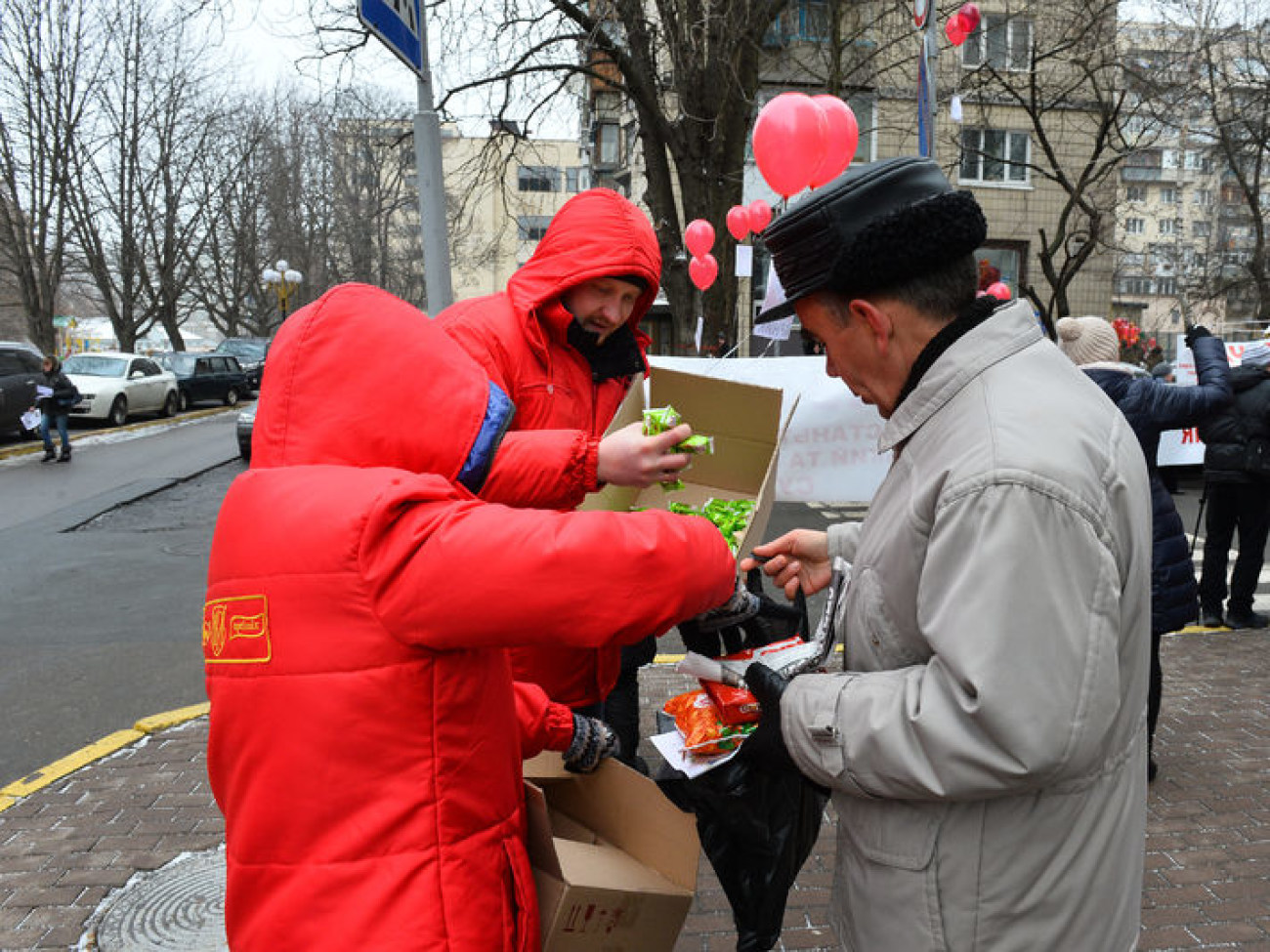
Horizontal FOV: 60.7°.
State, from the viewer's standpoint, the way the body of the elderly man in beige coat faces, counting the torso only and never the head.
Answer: to the viewer's left

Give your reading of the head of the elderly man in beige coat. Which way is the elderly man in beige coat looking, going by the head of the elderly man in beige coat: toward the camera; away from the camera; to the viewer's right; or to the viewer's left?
to the viewer's left

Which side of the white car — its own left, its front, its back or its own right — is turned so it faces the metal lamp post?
back

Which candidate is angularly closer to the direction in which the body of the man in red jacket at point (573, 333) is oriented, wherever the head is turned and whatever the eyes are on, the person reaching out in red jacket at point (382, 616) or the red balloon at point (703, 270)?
the person reaching out in red jacket

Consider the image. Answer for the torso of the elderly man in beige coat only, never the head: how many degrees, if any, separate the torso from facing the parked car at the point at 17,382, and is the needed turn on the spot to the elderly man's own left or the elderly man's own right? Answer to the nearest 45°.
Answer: approximately 45° to the elderly man's own right

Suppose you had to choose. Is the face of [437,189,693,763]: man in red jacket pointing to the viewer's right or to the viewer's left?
to the viewer's right

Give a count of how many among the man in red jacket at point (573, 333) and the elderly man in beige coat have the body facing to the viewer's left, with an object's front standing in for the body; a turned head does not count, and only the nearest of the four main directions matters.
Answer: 1

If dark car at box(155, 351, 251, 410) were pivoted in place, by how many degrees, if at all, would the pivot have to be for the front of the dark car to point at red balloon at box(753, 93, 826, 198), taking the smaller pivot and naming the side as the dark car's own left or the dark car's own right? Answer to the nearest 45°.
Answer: approximately 45° to the dark car's own left

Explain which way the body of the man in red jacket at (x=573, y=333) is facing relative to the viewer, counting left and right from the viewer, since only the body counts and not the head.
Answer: facing the viewer and to the right of the viewer

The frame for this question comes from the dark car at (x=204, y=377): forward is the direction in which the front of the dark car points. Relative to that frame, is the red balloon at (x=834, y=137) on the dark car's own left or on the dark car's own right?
on the dark car's own left

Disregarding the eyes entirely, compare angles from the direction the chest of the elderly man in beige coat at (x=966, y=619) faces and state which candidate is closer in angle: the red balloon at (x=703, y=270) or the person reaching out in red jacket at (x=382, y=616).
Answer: the person reaching out in red jacket
